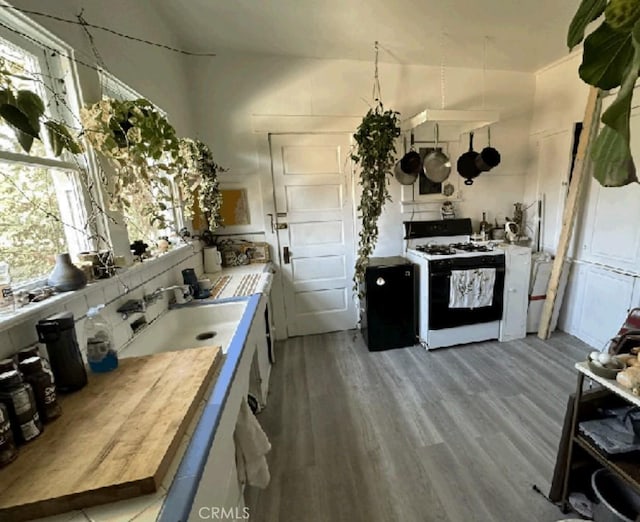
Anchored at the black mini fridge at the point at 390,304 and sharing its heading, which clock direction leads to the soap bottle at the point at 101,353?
The soap bottle is roughly at 1 o'clock from the black mini fridge.

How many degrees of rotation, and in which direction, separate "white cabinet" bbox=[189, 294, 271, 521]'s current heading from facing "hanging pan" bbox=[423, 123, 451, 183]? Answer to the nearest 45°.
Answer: approximately 45° to its left

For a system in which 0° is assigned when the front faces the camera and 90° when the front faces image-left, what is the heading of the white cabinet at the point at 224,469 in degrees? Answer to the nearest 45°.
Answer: approximately 270°

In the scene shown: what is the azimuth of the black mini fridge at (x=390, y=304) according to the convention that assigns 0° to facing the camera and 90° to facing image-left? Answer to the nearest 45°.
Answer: approximately 0°

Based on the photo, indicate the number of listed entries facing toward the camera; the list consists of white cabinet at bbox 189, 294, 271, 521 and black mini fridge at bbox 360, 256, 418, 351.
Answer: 1
